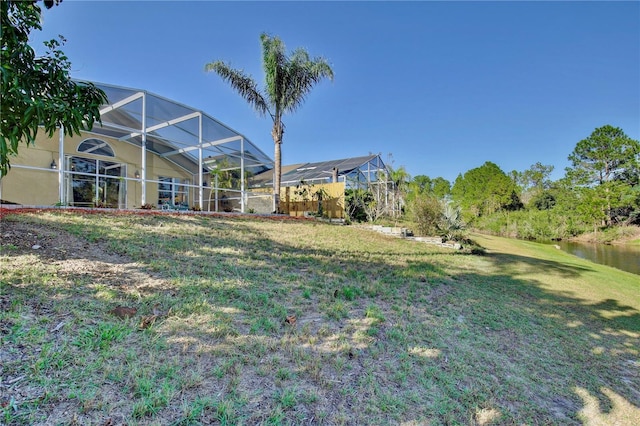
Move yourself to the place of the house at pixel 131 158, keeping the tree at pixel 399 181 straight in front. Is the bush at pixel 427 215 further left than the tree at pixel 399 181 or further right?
right

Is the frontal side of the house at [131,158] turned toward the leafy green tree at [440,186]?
no

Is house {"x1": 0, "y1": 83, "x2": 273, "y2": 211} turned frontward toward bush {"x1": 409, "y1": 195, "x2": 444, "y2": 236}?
no

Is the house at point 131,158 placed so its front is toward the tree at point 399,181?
no

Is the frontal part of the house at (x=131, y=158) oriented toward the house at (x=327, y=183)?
no

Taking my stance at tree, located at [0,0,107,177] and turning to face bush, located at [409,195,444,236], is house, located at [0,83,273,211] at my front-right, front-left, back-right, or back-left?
front-left

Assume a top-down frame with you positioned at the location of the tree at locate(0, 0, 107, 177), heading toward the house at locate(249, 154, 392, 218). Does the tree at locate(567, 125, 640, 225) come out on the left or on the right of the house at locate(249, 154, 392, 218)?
right
